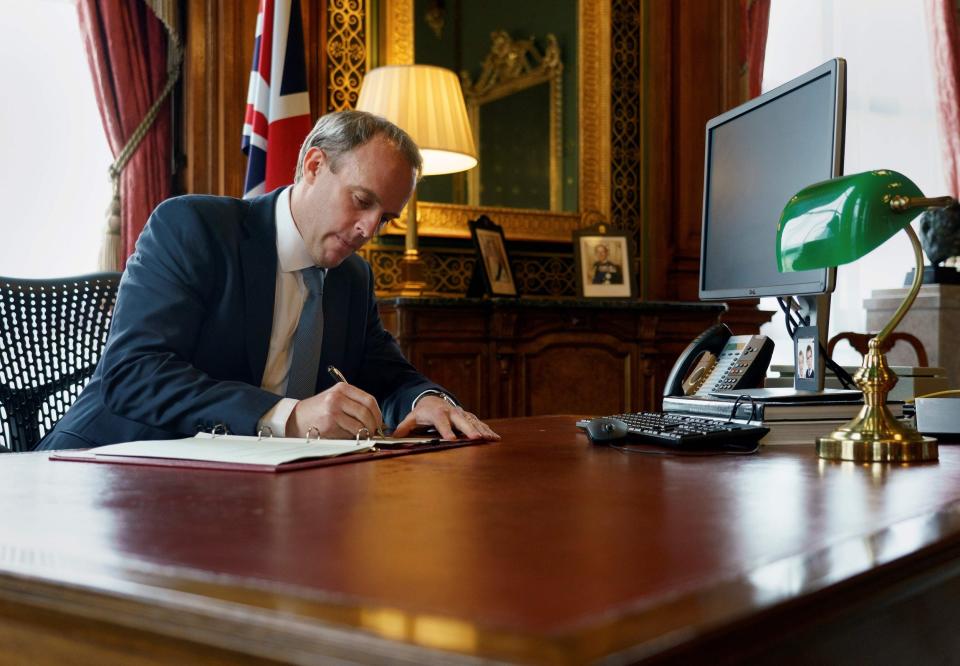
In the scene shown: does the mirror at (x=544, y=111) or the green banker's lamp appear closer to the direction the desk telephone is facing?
the green banker's lamp

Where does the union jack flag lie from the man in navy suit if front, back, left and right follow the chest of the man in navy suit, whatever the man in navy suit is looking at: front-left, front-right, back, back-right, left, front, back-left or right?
back-left

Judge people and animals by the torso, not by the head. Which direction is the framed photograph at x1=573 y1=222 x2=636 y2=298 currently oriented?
toward the camera

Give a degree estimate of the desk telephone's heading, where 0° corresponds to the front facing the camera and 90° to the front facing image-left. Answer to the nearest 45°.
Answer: approximately 45°

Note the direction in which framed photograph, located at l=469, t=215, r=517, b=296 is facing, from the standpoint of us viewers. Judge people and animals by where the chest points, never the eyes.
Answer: facing the viewer and to the right of the viewer

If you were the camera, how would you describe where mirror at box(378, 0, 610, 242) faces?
facing the viewer

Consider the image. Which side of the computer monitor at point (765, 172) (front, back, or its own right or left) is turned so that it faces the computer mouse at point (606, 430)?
front

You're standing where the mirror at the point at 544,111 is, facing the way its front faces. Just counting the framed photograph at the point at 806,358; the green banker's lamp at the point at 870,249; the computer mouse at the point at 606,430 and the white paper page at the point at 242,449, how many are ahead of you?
4

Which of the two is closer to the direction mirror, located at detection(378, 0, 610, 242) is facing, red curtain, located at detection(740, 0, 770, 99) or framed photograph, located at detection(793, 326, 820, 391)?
the framed photograph

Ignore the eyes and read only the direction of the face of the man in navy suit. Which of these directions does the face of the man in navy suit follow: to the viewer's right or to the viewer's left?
to the viewer's right

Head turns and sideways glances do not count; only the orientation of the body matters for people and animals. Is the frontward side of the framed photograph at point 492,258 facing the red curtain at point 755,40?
no

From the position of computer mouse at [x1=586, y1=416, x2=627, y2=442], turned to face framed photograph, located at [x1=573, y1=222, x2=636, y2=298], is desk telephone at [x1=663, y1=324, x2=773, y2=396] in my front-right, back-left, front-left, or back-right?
front-right

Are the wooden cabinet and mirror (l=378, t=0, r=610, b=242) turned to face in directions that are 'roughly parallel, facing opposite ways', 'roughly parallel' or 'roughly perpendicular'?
roughly parallel

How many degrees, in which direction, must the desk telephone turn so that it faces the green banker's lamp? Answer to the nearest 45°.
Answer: approximately 45° to its left

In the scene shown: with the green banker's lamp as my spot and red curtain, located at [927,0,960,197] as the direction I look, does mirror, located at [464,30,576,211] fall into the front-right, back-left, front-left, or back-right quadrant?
front-left
